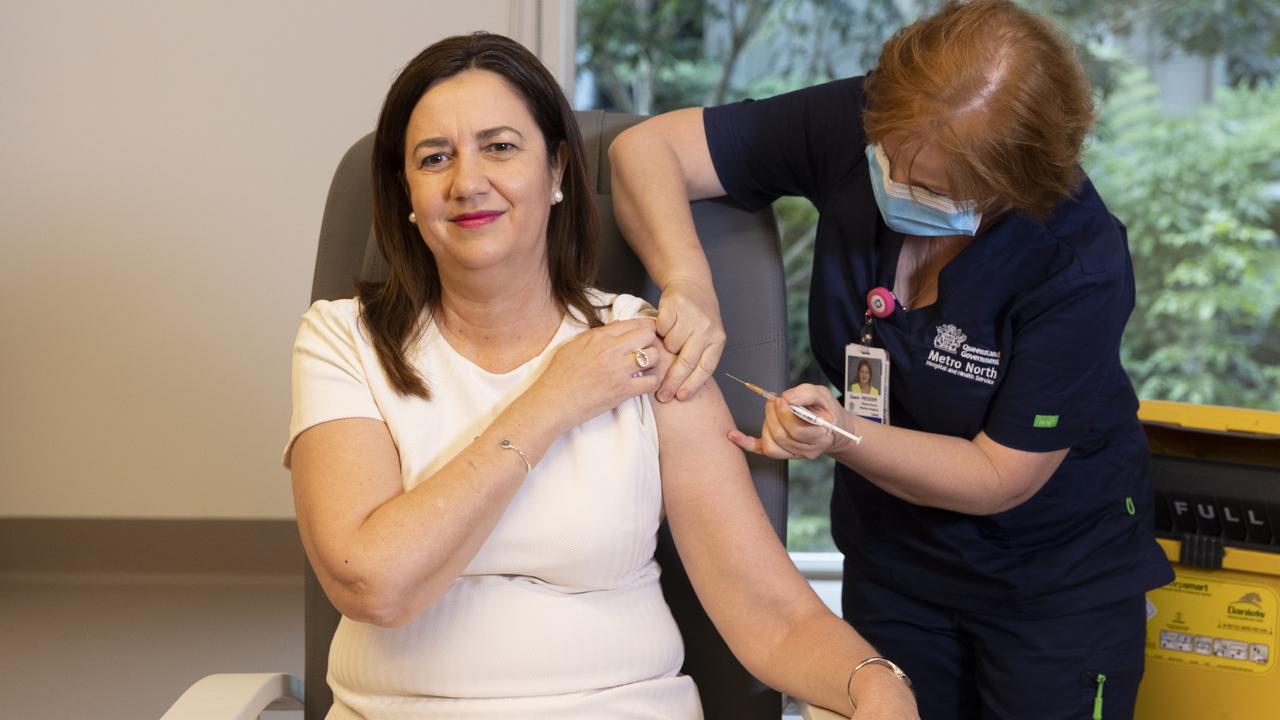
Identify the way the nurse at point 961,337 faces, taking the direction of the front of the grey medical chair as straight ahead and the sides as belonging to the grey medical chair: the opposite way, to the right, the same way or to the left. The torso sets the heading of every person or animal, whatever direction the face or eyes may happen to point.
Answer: to the right

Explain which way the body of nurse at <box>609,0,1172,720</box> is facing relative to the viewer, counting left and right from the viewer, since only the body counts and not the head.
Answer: facing the viewer and to the left of the viewer

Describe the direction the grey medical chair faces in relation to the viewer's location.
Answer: facing the viewer

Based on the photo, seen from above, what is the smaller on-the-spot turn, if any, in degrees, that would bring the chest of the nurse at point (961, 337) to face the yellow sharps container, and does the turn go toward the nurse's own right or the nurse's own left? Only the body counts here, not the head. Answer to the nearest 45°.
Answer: approximately 180°

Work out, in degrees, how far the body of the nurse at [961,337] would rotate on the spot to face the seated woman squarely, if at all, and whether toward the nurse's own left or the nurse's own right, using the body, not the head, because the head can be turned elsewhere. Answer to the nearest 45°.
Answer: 0° — they already face them

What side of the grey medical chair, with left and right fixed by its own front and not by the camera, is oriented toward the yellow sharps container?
left

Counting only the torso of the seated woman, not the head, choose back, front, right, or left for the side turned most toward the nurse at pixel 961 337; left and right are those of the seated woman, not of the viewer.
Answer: left

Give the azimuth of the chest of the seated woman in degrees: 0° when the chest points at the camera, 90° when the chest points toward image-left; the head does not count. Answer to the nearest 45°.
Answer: approximately 0°

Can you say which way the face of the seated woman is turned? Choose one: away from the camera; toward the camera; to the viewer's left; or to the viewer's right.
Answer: toward the camera
